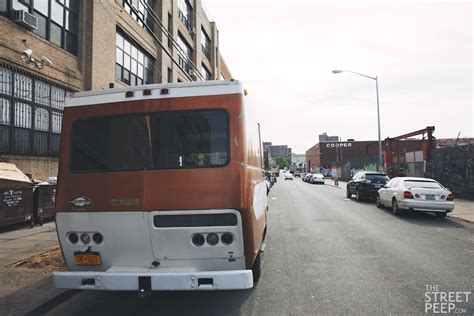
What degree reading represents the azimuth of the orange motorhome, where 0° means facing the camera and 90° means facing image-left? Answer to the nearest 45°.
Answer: approximately 180°

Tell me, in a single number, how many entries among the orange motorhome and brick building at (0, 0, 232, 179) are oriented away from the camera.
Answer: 1

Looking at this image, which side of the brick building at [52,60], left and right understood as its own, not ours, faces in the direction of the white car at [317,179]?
left

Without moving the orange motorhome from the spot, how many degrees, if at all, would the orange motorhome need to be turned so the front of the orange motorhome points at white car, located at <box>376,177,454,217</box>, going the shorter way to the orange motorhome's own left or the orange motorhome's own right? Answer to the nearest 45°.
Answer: approximately 45° to the orange motorhome's own right

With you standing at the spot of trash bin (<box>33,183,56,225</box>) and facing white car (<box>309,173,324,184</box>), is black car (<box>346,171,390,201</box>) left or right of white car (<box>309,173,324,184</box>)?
right

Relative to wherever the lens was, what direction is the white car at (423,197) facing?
facing away from the viewer and to the left of the viewer

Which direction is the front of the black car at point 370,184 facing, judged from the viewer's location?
facing away from the viewer and to the left of the viewer

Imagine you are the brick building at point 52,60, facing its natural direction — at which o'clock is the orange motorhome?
The orange motorhome is roughly at 1 o'clock from the brick building.

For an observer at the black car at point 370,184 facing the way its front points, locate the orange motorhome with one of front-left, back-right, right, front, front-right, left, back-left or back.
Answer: back-left

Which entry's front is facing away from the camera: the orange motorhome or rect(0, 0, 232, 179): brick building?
the orange motorhome
